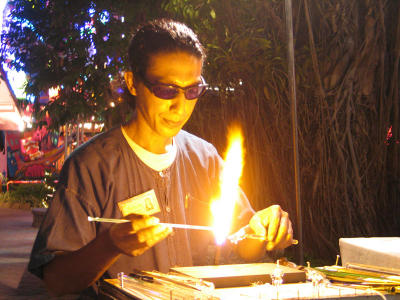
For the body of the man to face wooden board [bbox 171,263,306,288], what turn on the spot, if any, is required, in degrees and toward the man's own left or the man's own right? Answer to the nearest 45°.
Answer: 0° — they already face it

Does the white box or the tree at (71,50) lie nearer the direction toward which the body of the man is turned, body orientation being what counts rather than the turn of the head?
the white box

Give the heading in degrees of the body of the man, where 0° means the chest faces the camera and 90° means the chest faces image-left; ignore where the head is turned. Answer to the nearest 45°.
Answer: approximately 315°

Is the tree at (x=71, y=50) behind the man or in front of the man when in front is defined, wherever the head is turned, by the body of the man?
behind

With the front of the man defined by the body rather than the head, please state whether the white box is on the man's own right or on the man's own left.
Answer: on the man's own left

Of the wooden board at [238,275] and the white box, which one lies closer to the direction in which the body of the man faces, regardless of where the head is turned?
the wooden board

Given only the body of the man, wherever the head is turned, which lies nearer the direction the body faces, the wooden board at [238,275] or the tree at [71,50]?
the wooden board
